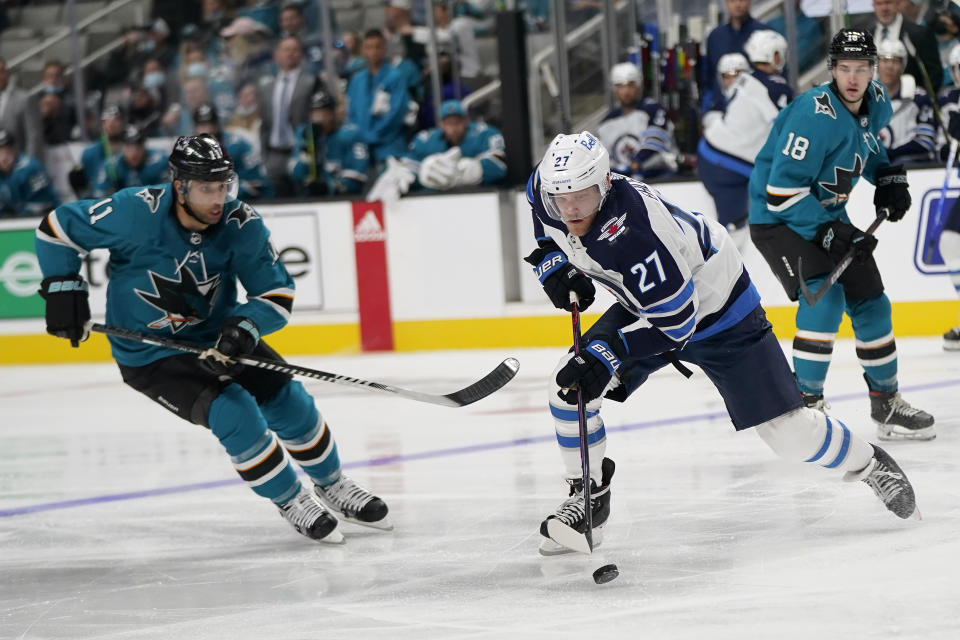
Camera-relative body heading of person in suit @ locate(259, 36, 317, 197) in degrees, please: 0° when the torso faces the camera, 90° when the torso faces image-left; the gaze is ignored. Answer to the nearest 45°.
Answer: approximately 0°

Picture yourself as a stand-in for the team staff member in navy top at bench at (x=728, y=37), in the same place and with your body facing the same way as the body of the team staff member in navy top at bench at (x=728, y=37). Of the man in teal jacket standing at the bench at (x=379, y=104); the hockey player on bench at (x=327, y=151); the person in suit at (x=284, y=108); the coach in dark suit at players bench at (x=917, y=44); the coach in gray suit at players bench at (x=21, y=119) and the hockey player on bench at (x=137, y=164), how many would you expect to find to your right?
5

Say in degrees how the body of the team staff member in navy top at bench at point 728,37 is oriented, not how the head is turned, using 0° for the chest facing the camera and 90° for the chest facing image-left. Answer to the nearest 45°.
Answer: approximately 0°

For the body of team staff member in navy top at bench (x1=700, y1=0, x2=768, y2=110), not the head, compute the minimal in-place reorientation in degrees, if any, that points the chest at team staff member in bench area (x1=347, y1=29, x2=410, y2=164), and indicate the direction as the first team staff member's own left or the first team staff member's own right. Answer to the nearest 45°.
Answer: approximately 90° to the first team staff member's own right

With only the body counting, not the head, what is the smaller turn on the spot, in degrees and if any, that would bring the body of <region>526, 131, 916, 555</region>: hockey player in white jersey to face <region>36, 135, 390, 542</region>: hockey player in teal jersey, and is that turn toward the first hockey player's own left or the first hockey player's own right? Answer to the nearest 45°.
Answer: approximately 45° to the first hockey player's own right

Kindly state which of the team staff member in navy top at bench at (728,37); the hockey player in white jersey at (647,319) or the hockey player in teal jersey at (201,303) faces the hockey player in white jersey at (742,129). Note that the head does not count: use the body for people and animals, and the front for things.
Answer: the team staff member in navy top at bench

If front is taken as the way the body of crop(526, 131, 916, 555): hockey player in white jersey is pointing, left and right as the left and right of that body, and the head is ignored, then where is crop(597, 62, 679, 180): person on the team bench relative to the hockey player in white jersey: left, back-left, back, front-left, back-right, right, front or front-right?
back-right

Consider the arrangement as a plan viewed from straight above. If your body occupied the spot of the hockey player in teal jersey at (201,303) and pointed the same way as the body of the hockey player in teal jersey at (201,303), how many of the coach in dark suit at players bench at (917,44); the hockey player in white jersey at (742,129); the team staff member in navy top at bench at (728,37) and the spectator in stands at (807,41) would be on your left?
4

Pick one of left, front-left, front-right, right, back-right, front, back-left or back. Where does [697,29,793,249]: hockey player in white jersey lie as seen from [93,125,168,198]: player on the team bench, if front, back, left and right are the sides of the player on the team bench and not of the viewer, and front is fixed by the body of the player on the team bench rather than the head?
front-left

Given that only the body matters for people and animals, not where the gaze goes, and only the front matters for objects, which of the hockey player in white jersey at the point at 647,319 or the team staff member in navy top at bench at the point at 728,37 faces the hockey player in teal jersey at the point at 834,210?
the team staff member in navy top at bench

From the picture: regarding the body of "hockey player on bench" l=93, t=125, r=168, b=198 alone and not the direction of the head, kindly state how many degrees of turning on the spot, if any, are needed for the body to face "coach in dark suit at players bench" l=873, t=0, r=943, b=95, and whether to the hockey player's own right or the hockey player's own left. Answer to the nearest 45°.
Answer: approximately 45° to the hockey player's own left
